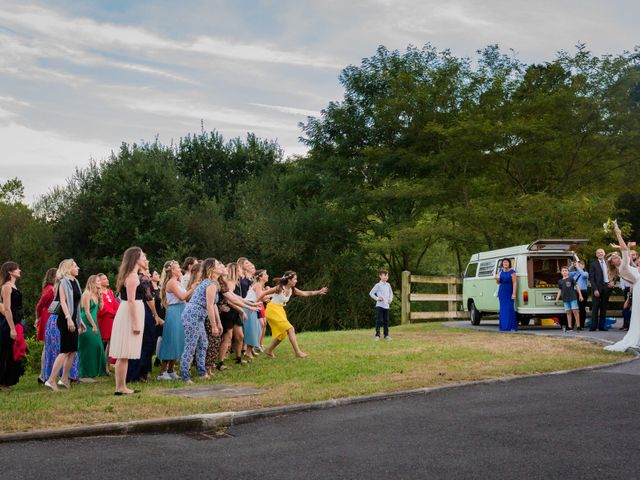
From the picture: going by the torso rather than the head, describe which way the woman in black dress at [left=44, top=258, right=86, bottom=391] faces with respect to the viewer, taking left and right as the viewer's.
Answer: facing to the right of the viewer

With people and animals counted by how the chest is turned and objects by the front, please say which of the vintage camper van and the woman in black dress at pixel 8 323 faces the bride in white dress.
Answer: the woman in black dress

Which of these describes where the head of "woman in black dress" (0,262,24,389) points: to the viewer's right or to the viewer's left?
to the viewer's right

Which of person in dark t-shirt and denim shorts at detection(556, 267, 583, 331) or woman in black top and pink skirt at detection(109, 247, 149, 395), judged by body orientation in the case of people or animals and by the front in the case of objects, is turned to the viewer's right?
the woman in black top and pink skirt

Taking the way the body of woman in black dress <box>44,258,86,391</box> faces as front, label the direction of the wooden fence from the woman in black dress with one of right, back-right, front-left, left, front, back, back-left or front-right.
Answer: front-left

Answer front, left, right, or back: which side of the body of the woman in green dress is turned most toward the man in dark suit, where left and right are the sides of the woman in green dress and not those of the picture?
front

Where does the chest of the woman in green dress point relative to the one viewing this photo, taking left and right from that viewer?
facing to the right of the viewer

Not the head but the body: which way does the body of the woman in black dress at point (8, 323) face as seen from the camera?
to the viewer's right

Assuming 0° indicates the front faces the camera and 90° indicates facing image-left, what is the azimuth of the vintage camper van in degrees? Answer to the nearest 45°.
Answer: approximately 135°

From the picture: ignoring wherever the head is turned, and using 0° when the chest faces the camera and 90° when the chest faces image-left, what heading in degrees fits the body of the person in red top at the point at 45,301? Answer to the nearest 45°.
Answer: approximately 270°

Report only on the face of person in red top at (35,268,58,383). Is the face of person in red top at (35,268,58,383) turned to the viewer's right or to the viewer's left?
to the viewer's right

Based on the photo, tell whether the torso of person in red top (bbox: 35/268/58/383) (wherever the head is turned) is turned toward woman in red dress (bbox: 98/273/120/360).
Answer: yes

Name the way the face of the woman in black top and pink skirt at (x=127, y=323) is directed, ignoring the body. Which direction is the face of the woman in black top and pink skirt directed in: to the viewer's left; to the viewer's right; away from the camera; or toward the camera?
to the viewer's right

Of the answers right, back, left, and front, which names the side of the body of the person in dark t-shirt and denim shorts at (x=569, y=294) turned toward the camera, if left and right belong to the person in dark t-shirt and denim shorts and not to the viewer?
front

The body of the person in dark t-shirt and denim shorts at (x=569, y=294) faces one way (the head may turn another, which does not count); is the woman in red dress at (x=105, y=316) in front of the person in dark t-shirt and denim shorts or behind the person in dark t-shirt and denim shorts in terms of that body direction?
in front

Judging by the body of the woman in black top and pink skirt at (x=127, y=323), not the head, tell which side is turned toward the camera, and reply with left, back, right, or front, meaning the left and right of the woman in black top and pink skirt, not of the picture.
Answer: right
